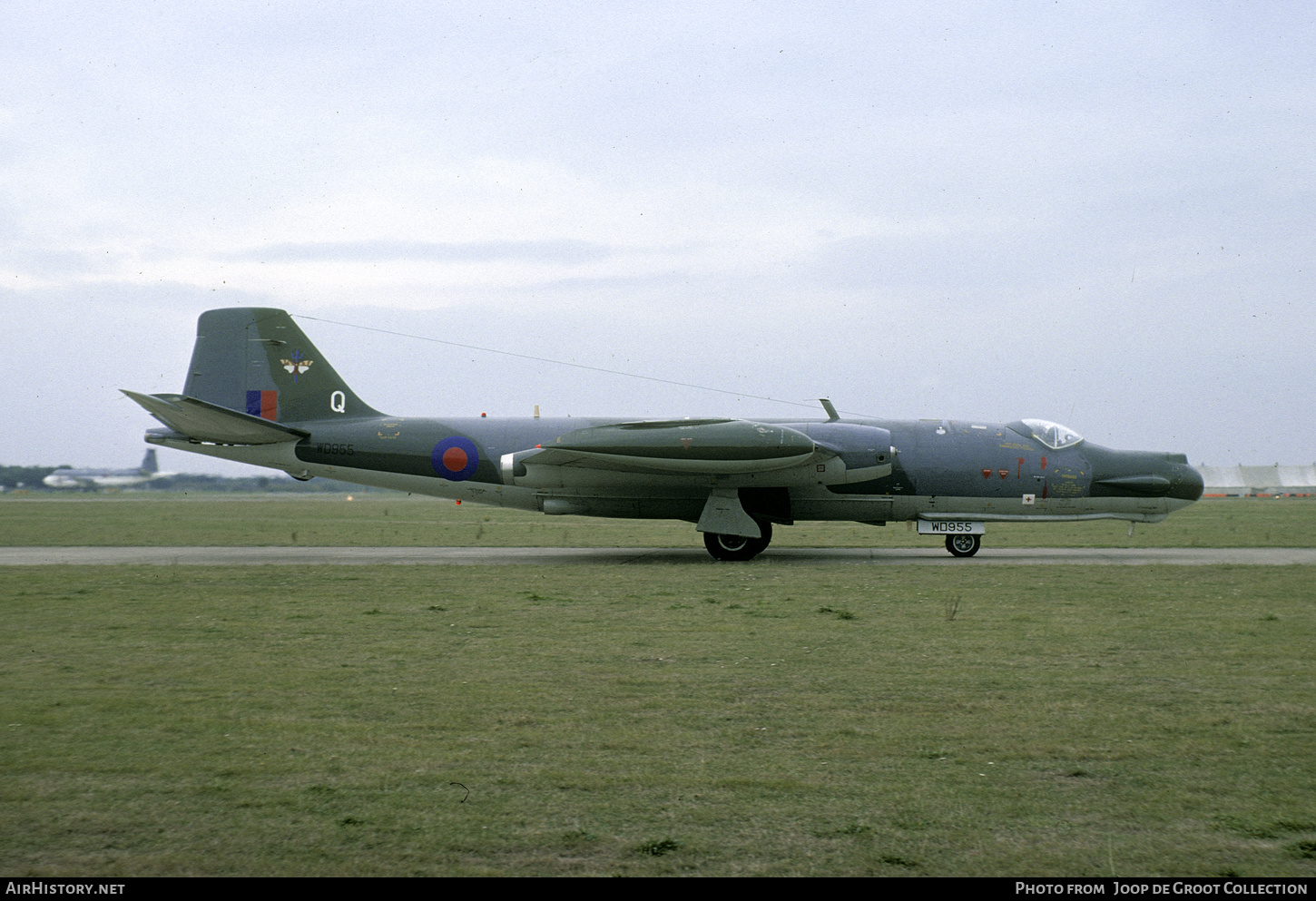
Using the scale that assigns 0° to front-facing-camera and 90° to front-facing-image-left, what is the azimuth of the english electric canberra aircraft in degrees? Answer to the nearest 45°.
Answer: approximately 270°
